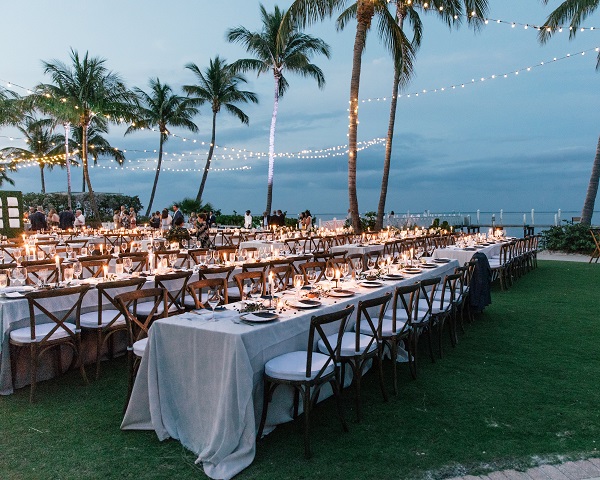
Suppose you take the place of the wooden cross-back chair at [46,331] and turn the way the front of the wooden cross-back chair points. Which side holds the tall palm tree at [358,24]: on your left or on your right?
on your right

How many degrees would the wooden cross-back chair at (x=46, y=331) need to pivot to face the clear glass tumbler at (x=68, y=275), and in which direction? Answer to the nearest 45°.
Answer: approximately 45° to its right

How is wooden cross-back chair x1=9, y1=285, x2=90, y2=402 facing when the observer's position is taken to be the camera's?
facing away from the viewer and to the left of the viewer

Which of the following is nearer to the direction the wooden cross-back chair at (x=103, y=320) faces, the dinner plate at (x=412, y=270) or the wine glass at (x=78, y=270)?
the wine glass

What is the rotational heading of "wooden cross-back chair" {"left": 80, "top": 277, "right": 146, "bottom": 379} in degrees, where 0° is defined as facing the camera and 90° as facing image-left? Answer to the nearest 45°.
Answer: approximately 135°

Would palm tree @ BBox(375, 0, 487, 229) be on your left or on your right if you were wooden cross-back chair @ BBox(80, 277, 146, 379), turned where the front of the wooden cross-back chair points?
on your right
